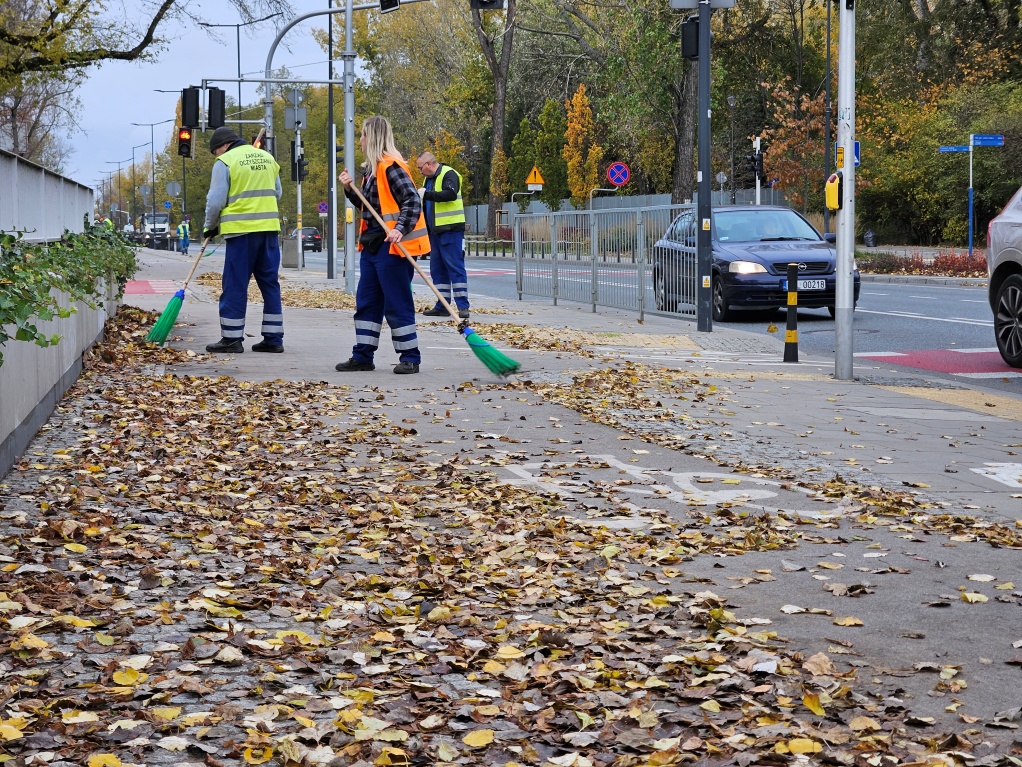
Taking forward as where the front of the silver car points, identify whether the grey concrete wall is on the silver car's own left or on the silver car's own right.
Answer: on the silver car's own right

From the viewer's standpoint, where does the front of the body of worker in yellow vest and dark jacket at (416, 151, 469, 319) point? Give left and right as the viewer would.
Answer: facing the viewer and to the left of the viewer

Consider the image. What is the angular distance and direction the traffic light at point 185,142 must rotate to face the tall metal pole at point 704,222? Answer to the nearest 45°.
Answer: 0° — it already faces it

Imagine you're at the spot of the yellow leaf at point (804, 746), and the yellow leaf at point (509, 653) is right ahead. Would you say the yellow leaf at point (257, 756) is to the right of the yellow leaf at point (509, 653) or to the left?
left

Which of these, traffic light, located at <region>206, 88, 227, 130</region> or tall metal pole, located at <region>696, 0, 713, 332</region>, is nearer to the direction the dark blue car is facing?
the tall metal pole

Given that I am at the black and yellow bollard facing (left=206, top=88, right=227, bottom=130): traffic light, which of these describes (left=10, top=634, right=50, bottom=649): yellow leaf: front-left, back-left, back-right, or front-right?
back-left

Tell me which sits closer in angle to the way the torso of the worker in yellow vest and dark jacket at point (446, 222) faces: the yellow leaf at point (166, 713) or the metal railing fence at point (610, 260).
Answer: the yellow leaf

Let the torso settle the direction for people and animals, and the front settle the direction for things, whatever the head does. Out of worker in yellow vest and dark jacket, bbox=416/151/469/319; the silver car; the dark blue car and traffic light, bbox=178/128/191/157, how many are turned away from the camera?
0

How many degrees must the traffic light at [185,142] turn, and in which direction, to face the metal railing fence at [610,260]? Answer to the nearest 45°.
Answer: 0° — it already faces it

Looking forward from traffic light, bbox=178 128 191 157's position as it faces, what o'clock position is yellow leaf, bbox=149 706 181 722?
The yellow leaf is roughly at 12 o'clock from the traffic light.

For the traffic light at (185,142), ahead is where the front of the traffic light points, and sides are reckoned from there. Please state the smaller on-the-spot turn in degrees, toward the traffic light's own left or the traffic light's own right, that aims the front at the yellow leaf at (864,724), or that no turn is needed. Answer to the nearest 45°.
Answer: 0° — it already faces it

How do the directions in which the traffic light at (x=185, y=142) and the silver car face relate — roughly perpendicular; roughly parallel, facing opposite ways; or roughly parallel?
roughly parallel

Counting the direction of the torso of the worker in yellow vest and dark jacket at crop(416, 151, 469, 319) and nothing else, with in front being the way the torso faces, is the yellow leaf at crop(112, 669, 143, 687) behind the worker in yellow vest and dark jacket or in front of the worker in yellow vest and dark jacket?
in front

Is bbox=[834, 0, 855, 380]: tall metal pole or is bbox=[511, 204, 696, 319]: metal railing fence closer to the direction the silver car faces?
the tall metal pole

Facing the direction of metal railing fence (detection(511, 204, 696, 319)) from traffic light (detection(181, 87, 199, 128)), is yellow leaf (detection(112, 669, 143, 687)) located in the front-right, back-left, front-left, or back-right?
front-right

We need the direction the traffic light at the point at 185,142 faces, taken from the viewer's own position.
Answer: facing the viewer

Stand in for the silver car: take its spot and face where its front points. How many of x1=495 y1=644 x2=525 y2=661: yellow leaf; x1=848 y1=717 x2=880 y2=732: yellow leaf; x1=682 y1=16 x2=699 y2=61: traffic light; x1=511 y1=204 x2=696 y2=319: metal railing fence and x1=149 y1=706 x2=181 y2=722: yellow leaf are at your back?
2

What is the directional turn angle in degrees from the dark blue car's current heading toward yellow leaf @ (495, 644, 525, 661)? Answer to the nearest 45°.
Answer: approximately 45° to its right
